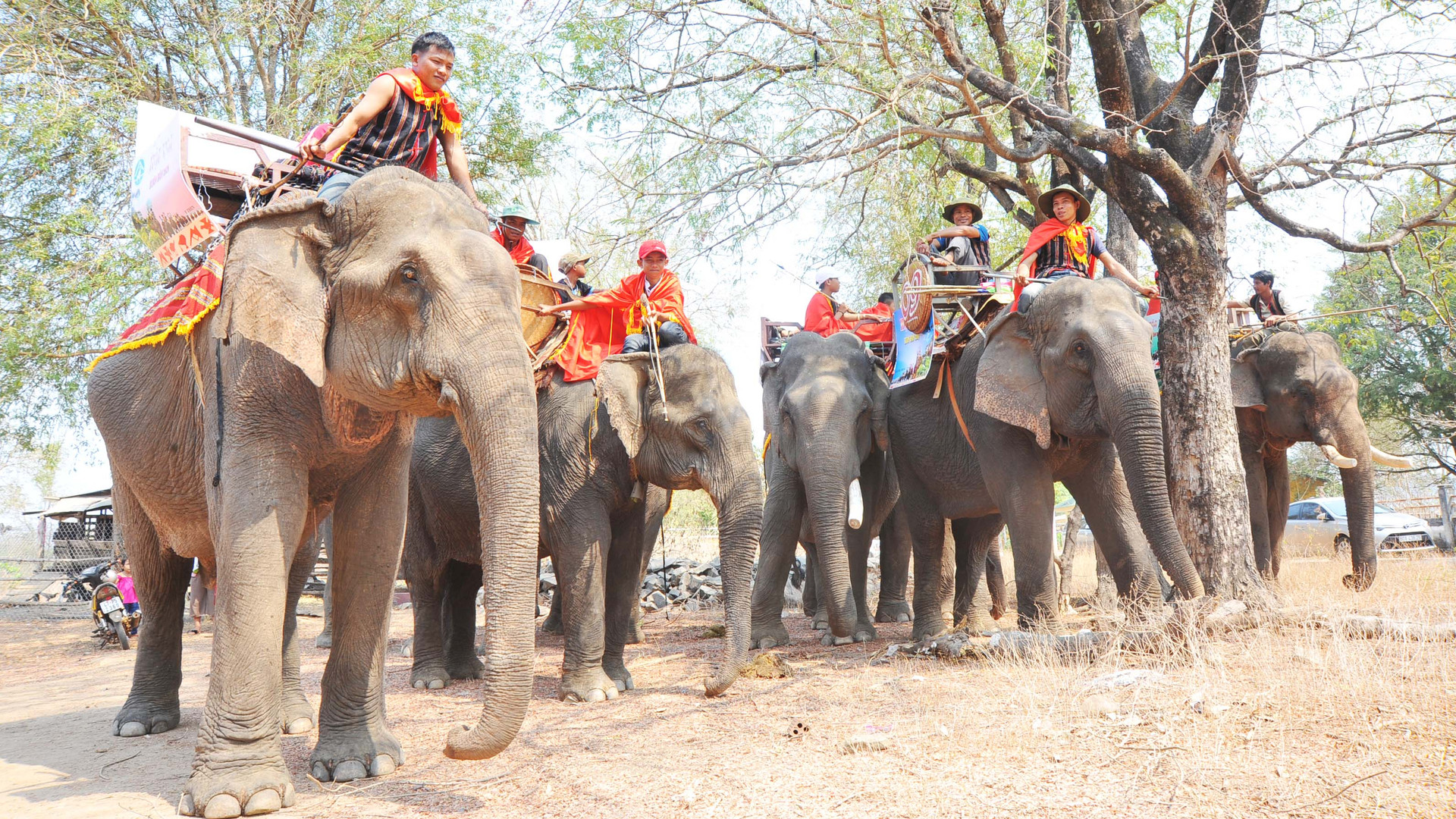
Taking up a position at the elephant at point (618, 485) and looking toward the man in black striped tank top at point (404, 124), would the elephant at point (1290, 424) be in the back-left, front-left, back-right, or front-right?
back-left

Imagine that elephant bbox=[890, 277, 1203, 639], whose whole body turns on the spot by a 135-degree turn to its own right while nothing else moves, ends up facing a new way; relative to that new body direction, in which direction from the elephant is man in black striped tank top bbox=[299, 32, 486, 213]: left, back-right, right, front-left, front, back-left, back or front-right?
front-left

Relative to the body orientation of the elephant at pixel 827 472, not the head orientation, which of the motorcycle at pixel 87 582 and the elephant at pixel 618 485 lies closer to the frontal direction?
the elephant

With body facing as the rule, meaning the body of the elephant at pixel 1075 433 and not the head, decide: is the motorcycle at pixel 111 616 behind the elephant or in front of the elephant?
behind

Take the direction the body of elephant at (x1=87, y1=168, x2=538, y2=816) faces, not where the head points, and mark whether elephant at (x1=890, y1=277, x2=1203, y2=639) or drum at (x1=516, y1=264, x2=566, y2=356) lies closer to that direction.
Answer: the elephant

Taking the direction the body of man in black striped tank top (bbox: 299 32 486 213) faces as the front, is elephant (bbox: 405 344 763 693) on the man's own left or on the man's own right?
on the man's own left

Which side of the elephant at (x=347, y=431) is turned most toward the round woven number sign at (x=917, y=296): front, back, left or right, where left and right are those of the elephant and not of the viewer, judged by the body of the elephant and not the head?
left

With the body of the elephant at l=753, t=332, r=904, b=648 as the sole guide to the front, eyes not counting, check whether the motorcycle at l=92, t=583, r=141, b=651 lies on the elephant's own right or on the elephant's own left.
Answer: on the elephant's own right

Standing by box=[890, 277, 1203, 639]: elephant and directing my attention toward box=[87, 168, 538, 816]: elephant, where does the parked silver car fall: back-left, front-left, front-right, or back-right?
back-right
